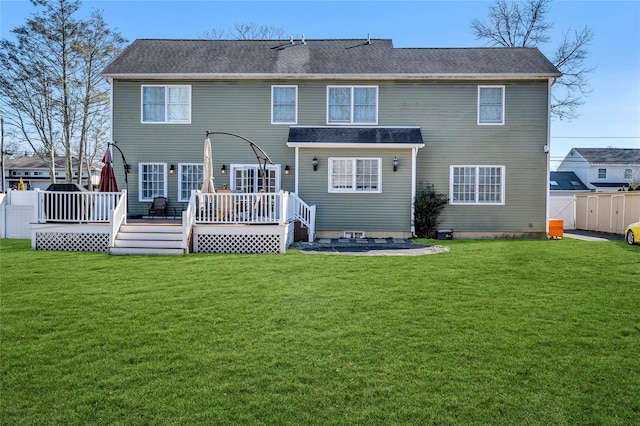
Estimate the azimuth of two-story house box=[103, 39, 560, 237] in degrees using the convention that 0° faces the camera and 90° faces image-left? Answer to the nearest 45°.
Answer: approximately 180°

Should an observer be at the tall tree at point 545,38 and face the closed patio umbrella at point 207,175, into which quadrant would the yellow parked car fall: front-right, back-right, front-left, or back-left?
front-left

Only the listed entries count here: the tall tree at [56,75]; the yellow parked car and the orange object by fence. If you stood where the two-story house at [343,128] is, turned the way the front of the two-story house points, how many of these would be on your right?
2

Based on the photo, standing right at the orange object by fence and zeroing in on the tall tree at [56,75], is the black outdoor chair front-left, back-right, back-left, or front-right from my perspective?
front-left

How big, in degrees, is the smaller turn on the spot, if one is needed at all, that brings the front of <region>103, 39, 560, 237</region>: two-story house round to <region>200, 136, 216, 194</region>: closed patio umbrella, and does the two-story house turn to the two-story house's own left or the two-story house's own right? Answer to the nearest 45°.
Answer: approximately 135° to the two-story house's own left

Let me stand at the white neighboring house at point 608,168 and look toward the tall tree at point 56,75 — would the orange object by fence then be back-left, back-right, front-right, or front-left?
front-left

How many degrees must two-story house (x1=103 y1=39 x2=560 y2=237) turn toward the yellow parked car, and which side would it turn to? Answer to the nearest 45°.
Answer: approximately 90° to its right

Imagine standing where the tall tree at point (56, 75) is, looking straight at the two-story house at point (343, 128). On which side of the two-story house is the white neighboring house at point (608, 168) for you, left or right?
left

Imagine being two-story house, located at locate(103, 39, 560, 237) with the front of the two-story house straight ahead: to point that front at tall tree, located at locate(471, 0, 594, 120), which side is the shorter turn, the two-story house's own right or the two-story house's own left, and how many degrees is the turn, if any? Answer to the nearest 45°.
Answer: approximately 45° to the two-story house's own right

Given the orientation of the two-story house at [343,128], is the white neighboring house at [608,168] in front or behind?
in front

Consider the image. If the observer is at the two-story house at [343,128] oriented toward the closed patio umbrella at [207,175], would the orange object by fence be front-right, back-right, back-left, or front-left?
back-left

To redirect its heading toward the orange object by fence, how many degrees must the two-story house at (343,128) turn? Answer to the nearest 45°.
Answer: approximately 90° to its right

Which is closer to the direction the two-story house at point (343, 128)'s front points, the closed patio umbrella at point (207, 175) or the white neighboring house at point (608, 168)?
the white neighboring house

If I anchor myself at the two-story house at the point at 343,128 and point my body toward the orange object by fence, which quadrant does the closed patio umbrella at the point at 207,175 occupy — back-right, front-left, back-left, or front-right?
back-right

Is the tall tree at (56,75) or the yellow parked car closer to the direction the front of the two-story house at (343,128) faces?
the tall tree
